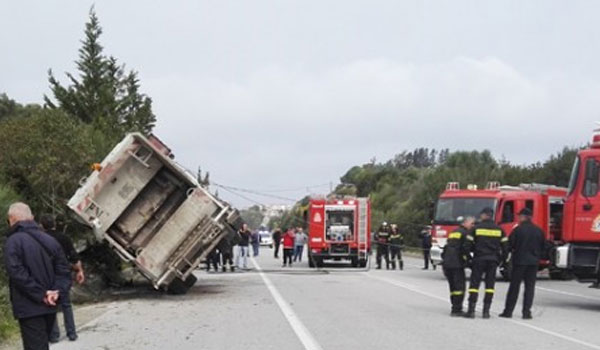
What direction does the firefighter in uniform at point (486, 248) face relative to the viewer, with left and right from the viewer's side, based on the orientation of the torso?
facing away from the viewer

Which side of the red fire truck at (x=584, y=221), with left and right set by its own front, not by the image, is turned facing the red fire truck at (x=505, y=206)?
right

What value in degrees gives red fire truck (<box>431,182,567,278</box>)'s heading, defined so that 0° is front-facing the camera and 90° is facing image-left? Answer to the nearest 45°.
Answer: approximately 45°

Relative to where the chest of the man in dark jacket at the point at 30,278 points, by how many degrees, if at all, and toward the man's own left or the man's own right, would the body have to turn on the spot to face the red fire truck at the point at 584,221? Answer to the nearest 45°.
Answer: approximately 90° to the man's own right

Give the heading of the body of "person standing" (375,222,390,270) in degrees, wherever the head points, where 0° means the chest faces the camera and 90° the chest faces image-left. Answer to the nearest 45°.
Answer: approximately 0°

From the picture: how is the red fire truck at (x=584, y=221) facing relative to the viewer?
to the viewer's left

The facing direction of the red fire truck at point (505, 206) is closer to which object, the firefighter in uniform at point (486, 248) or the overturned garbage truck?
the overturned garbage truck
